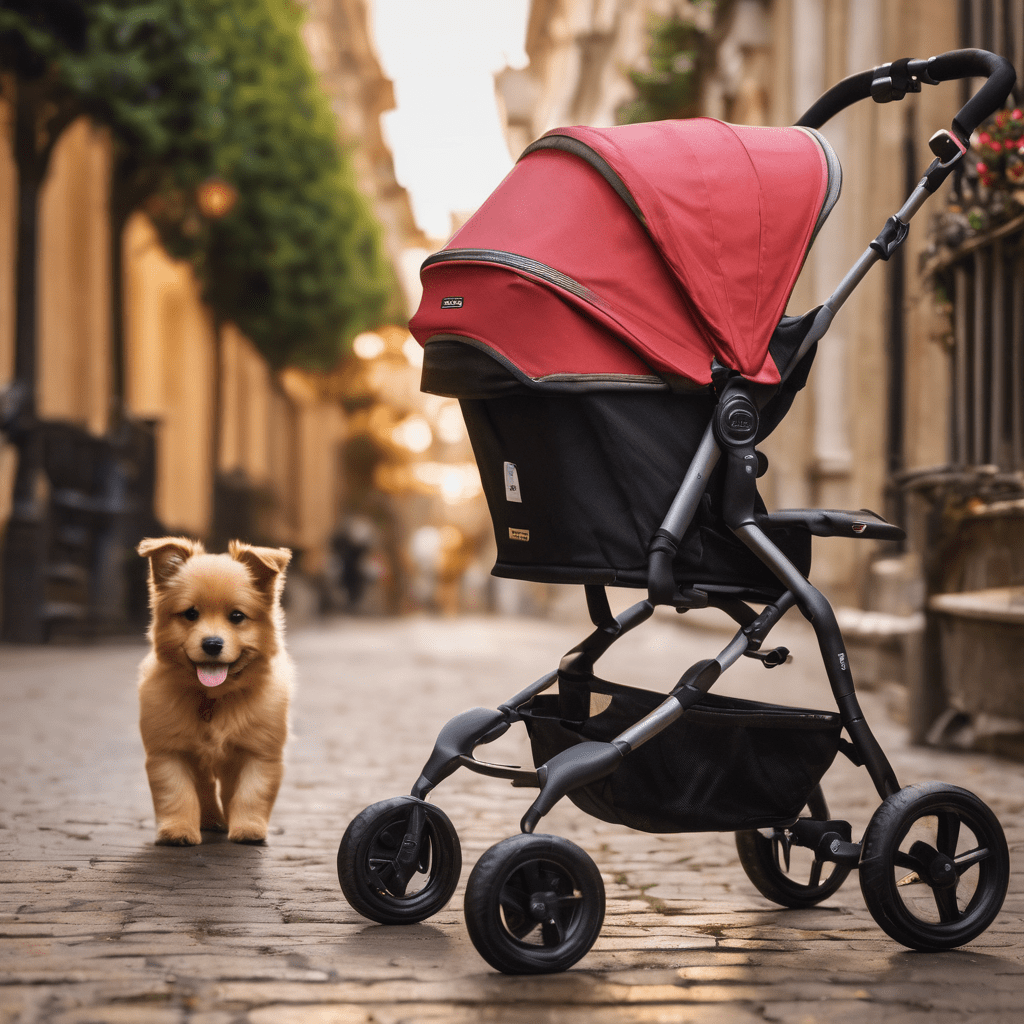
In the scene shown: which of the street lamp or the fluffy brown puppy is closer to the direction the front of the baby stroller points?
the fluffy brown puppy

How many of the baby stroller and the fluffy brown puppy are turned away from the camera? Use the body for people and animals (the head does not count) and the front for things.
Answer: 0

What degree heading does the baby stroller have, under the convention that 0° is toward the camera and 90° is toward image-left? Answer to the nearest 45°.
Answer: approximately 45°

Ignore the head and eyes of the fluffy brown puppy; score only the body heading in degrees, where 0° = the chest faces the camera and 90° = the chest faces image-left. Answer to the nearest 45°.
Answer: approximately 0°

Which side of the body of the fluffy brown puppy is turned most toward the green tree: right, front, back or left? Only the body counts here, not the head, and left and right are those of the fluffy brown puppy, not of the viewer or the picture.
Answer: back

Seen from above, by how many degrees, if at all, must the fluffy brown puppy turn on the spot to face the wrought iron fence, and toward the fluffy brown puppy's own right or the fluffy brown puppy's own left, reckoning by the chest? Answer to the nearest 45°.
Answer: approximately 135° to the fluffy brown puppy's own left

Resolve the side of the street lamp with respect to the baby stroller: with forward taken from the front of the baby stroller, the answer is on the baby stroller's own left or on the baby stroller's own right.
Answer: on the baby stroller's own right

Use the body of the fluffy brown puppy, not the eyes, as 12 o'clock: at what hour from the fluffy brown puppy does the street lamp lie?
The street lamp is roughly at 6 o'clock from the fluffy brown puppy.

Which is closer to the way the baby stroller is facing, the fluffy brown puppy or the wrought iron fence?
the fluffy brown puppy

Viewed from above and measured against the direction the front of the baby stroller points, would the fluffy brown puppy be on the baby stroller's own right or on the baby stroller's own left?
on the baby stroller's own right

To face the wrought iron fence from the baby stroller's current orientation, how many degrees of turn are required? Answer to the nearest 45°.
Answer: approximately 135° to its right
